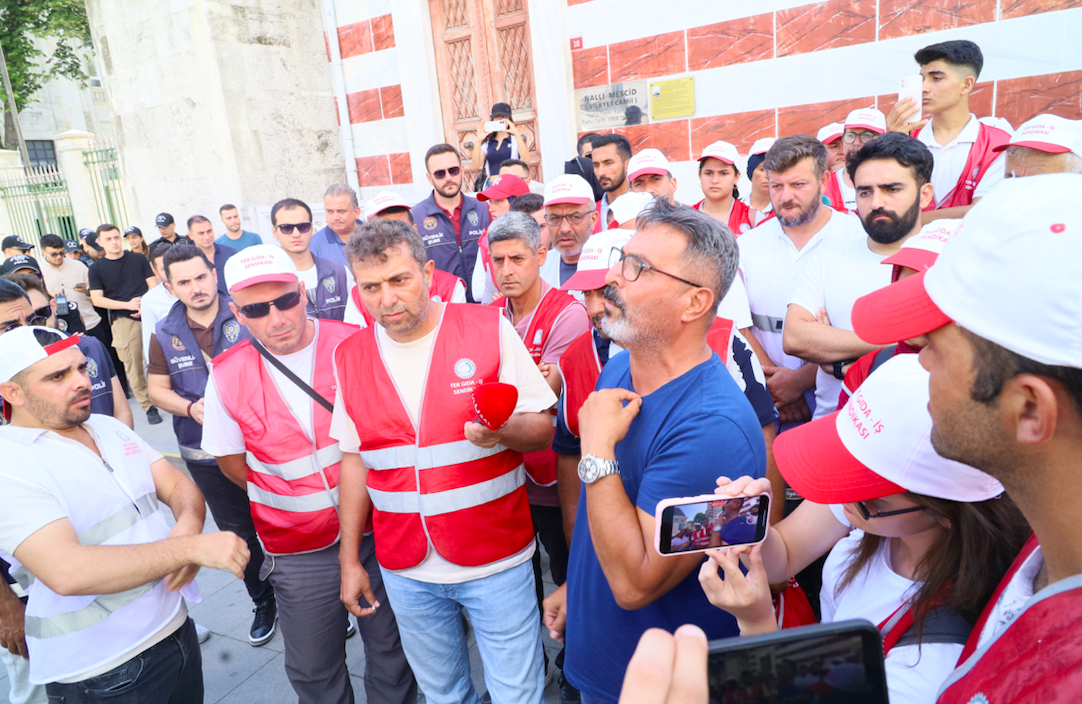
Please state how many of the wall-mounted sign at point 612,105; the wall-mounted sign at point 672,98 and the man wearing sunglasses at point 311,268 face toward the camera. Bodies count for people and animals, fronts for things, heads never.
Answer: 3

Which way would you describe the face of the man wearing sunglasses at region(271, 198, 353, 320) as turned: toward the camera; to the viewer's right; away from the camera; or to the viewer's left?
toward the camera

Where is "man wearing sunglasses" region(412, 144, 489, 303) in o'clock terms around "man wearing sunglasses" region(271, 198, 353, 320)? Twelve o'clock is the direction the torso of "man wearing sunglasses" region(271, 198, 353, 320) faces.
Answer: "man wearing sunglasses" region(412, 144, 489, 303) is roughly at 8 o'clock from "man wearing sunglasses" region(271, 198, 353, 320).

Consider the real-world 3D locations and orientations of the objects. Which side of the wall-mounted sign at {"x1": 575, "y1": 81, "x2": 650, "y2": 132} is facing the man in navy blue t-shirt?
front

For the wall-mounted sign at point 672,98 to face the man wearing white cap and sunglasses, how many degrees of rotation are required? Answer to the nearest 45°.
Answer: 0° — it already faces them

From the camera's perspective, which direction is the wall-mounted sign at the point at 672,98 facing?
toward the camera

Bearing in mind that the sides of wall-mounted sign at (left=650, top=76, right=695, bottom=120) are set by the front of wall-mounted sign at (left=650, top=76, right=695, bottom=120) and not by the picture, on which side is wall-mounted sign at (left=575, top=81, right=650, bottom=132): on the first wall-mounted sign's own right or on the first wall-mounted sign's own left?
on the first wall-mounted sign's own right

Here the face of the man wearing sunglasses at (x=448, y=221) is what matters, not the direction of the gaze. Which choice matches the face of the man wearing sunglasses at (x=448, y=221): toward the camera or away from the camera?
toward the camera

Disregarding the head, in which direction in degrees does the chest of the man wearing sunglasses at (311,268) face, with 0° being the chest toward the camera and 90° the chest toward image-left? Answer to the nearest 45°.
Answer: approximately 0°

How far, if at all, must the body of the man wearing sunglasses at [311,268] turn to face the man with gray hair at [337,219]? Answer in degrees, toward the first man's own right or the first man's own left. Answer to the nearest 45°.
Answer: approximately 180°

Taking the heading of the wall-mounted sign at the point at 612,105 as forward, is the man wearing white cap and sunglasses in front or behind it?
in front

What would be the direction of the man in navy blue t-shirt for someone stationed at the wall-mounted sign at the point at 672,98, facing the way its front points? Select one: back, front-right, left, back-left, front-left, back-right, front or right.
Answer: front

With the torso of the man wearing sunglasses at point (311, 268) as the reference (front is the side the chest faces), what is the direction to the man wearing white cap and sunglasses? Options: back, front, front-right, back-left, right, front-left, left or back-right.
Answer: front

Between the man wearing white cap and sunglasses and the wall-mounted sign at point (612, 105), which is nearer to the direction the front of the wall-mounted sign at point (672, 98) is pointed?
the man wearing white cap and sunglasses
